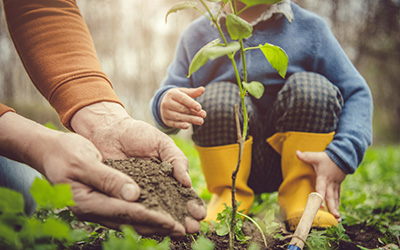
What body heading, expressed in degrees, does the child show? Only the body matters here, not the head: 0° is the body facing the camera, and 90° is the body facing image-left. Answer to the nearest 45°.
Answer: approximately 0°
